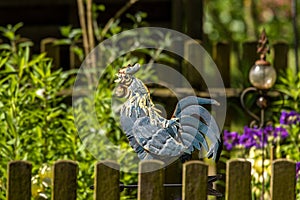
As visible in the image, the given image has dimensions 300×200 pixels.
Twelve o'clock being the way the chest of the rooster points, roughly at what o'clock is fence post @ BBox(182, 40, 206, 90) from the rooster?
The fence post is roughly at 3 o'clock from the rooster.

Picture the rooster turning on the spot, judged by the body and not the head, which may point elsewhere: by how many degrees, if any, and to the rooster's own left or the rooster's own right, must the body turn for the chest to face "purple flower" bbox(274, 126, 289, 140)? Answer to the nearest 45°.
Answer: approximately 135° to the rooster's own right

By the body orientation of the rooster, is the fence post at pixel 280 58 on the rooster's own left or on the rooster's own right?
on the rooster's own right

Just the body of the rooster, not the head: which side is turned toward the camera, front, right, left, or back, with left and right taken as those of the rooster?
left

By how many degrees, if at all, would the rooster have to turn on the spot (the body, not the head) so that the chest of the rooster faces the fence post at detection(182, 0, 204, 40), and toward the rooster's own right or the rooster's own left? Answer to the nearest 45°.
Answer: approximately 90° to the rooster's own right

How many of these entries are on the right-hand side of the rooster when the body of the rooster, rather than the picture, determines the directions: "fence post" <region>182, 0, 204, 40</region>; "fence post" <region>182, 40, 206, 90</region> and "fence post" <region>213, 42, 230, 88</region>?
3
